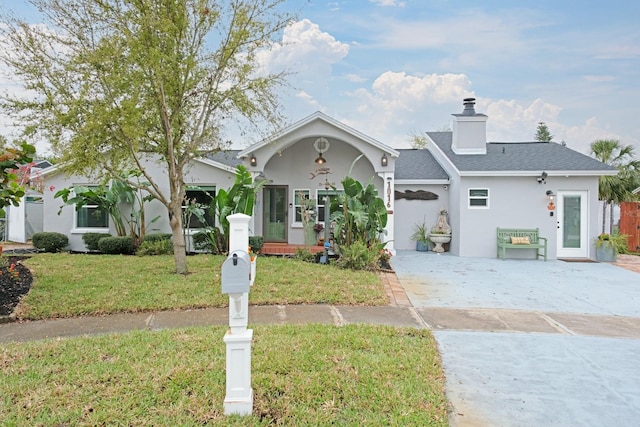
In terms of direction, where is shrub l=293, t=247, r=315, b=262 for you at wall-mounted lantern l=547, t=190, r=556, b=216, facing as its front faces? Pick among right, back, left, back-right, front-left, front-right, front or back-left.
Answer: front-right

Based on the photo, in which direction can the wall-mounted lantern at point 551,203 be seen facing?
toward the camera

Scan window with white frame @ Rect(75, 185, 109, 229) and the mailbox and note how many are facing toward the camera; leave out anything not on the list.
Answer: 2

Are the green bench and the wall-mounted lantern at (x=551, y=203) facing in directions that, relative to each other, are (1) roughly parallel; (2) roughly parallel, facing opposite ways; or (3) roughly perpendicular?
roughly parallel

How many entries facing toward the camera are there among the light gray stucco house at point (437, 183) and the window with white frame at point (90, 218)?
2

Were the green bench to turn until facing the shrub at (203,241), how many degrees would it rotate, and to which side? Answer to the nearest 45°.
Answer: approximately 45° to its right

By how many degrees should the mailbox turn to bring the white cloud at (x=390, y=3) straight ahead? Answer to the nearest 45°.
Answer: approximately 135° to its left

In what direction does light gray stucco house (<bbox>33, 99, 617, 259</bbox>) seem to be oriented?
toward the camera

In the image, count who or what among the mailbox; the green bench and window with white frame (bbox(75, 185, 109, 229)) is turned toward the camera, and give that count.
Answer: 3

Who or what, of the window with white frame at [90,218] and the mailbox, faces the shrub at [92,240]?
the window with white frame

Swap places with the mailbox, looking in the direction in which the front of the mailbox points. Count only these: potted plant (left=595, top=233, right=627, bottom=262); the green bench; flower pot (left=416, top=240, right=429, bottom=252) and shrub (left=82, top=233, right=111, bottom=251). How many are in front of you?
0

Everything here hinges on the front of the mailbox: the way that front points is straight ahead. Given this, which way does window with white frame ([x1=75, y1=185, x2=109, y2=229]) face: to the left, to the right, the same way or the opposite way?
the same way

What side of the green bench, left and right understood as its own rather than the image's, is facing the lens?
front

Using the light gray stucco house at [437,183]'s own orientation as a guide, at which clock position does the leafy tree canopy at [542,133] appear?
The leafy tree canopy is roughly at 7 o'clock from the light gray stucco house.

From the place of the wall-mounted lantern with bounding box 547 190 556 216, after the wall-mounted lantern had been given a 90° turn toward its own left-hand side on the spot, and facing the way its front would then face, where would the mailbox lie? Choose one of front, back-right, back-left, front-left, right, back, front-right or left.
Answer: right
